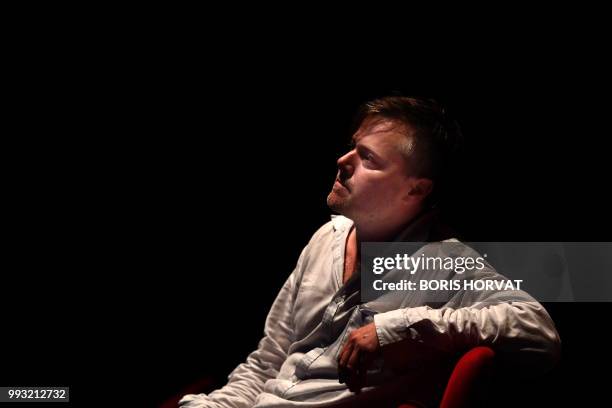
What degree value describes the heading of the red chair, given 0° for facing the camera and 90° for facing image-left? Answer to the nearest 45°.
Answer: approximately 90°

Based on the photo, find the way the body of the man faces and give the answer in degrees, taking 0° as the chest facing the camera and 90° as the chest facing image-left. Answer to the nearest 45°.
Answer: approximately 45°

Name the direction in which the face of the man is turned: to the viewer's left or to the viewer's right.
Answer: to the viewer's left
